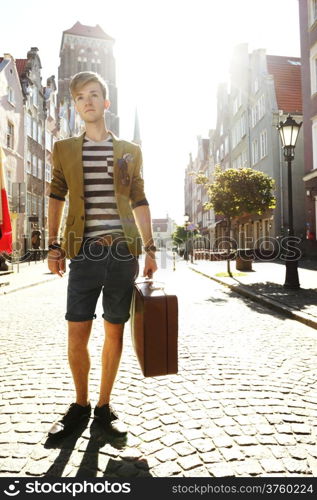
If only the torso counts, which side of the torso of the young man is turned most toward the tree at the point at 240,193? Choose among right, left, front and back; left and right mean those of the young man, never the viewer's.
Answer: back

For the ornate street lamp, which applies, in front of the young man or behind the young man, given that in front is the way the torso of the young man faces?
behind

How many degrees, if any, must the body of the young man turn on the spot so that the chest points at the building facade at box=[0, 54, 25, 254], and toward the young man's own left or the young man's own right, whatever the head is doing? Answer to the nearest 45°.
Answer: approximately 180°

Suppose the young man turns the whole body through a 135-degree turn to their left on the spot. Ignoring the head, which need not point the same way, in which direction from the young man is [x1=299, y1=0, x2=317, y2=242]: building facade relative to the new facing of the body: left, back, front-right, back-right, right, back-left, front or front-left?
front

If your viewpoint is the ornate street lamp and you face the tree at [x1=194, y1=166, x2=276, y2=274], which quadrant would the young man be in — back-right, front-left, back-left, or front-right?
back-left

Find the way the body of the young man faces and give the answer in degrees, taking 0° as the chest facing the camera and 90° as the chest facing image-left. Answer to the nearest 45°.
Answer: approximately 0°

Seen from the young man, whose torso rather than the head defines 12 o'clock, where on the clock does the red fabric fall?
The red fabric is roughly at 4 o'clock from the young man.
